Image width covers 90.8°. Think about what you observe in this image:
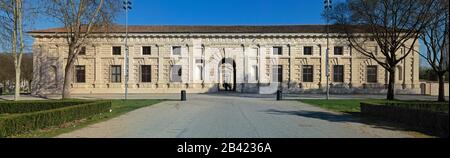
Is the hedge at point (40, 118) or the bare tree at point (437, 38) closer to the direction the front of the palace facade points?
the hedge

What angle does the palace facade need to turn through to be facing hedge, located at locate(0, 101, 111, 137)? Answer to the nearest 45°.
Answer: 0° — it already faces it

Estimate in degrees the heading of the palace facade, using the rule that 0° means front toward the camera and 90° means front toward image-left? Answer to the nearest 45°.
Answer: approximately 0°

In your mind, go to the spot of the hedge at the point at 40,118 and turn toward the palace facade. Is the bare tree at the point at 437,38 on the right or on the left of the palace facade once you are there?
right

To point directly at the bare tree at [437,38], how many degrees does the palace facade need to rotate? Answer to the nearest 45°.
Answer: approximately 45° to its left

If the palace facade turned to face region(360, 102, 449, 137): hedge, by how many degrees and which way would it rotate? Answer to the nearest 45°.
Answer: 0° — it already faces it
